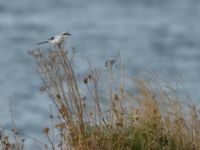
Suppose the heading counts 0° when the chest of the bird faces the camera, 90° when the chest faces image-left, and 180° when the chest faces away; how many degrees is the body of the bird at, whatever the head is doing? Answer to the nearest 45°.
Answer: approximately 270°
